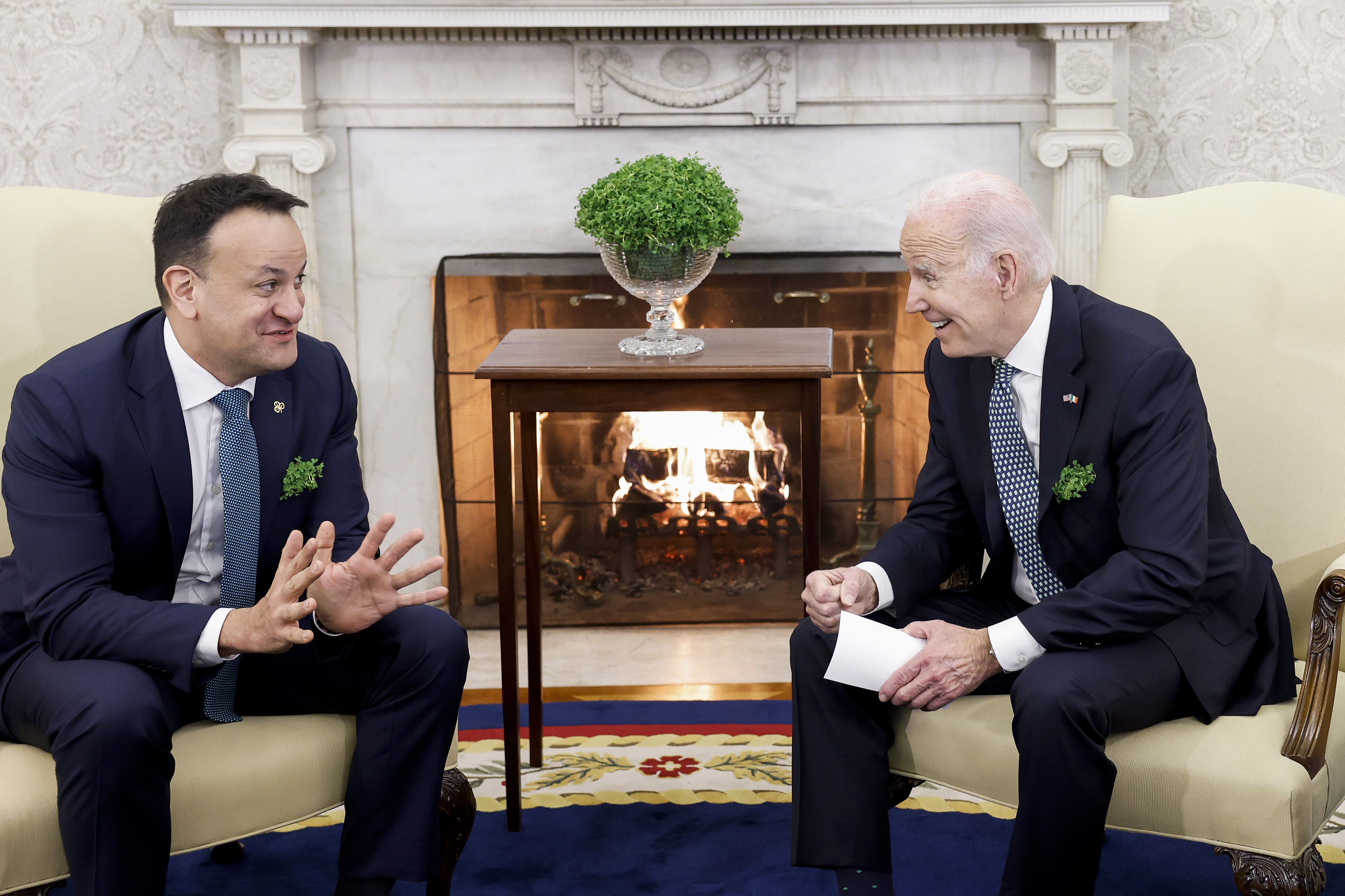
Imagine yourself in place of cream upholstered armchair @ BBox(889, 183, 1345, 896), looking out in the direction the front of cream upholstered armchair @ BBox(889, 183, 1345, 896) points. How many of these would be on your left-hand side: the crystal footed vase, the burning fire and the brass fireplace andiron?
0

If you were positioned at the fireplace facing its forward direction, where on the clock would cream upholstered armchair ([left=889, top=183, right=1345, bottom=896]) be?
The cream upholstered armchair is roughly at 11 o'clock from the fireplace.

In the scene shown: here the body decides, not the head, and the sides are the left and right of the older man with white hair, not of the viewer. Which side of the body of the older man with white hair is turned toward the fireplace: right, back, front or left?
right

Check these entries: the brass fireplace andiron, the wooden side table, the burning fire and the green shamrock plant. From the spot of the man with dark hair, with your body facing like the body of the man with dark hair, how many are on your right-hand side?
0

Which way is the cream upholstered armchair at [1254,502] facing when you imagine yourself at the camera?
facing the viewer and to the left of the viewer

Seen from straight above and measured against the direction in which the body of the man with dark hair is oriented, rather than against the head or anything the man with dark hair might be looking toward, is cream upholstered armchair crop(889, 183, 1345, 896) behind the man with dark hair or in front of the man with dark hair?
in front

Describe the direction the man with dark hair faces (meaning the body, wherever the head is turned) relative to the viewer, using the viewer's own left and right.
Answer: facing the viewer and to the right of the viewer

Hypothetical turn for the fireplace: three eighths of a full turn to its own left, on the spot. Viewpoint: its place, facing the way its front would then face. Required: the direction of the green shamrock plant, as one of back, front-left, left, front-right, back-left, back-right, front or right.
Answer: back-right

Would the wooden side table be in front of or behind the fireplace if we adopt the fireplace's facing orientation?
in front

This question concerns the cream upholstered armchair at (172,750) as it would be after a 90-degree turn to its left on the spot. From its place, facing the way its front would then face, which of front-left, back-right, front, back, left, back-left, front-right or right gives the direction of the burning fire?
front

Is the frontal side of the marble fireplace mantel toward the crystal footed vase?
yes

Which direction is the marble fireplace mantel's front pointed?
toward the camera

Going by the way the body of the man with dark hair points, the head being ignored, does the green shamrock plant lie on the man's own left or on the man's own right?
on the man's own left

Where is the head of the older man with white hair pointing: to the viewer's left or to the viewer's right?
to the viewer's left

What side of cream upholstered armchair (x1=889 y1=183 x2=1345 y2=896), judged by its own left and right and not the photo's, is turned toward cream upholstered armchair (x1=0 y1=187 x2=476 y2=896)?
front

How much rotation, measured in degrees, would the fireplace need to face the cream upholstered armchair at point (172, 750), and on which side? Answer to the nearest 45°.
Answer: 0° — it already faces it

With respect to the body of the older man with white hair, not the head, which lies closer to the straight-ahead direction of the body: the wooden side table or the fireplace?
the wooden side table

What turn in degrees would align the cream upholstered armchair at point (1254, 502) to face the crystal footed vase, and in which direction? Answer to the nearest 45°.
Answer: approximately 45° to its right

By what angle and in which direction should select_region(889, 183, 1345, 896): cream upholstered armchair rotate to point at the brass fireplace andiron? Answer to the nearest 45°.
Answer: approximately 90° to its right

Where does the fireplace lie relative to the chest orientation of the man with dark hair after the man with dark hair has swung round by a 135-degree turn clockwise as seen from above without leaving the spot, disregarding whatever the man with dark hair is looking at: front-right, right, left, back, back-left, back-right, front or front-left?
back-right
